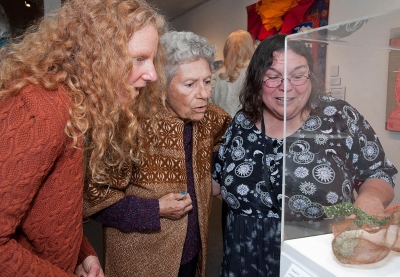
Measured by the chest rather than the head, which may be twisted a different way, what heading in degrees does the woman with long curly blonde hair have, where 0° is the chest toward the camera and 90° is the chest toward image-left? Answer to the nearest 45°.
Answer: approximately 270°

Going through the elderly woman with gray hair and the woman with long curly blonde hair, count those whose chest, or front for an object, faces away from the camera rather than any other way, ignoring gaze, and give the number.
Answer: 0

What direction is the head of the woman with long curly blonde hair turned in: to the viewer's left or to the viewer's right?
to the viewer's right

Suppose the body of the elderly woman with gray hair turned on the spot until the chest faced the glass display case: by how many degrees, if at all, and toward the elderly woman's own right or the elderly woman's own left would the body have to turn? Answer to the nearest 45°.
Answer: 0° — they already face it

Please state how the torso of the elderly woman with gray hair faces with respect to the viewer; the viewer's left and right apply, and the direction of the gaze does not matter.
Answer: facing the viewer and to the right of the viewer

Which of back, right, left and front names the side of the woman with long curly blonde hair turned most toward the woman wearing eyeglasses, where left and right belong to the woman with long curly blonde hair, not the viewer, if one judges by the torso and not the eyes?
front

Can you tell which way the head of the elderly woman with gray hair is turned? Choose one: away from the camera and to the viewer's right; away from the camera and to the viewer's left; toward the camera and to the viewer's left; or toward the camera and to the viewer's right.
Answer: toward the camera and to the viewer's right

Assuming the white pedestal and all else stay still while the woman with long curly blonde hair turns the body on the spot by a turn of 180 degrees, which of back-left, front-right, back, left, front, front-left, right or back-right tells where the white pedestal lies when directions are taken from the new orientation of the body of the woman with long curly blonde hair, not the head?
back-left

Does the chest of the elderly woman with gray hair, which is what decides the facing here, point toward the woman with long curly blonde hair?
no
